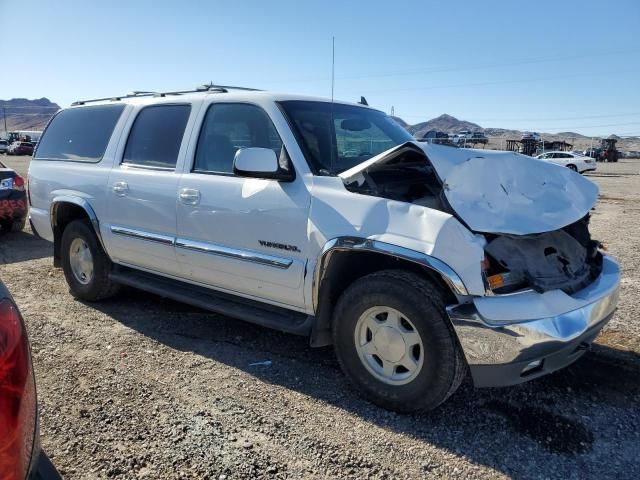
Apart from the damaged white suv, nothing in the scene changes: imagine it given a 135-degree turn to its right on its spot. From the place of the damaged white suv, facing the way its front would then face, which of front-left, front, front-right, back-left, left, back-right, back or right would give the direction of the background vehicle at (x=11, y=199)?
front-right

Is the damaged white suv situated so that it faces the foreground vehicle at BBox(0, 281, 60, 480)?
no

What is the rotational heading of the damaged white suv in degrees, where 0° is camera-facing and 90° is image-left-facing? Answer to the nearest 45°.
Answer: approximately 315°
